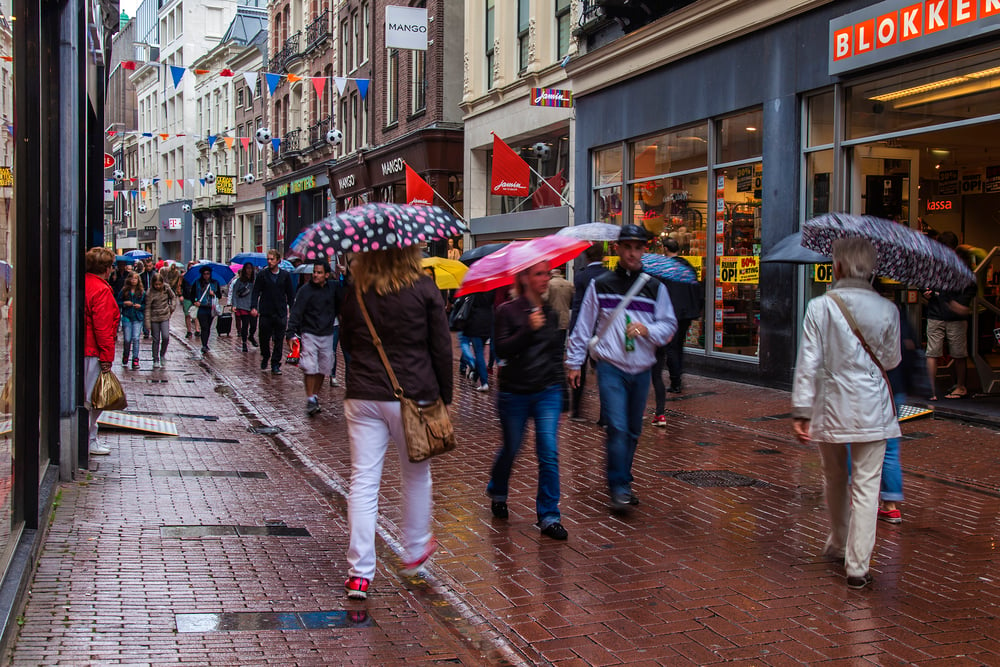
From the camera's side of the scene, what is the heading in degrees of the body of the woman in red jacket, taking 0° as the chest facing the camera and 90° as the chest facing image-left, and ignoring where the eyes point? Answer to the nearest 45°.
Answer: approximately 270°

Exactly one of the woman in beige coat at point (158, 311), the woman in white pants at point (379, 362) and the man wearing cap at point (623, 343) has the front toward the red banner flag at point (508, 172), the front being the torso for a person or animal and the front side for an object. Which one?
the woman in white pants

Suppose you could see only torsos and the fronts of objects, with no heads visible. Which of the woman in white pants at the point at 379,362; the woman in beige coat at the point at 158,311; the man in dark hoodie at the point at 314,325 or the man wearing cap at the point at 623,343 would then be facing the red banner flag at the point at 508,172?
the woman in white pants

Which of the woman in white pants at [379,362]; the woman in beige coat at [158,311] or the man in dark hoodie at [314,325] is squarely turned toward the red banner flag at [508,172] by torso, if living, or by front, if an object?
the woman in white pants

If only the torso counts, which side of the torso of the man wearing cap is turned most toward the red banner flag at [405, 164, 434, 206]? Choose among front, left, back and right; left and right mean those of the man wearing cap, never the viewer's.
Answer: back

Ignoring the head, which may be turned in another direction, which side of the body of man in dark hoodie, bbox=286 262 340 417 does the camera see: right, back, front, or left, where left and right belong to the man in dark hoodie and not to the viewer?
front

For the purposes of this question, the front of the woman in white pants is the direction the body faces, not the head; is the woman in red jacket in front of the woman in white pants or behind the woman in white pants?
in front

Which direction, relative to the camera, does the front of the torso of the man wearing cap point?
toward the camera

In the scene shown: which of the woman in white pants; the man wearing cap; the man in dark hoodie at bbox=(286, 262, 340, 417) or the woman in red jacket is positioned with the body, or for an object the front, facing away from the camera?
the woman in white pants

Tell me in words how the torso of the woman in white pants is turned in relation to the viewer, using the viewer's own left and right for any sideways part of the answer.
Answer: facing away from the viewer

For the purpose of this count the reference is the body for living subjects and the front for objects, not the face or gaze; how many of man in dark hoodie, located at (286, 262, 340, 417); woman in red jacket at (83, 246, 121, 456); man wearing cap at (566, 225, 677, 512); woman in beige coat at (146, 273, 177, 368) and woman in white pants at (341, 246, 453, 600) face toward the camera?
3
